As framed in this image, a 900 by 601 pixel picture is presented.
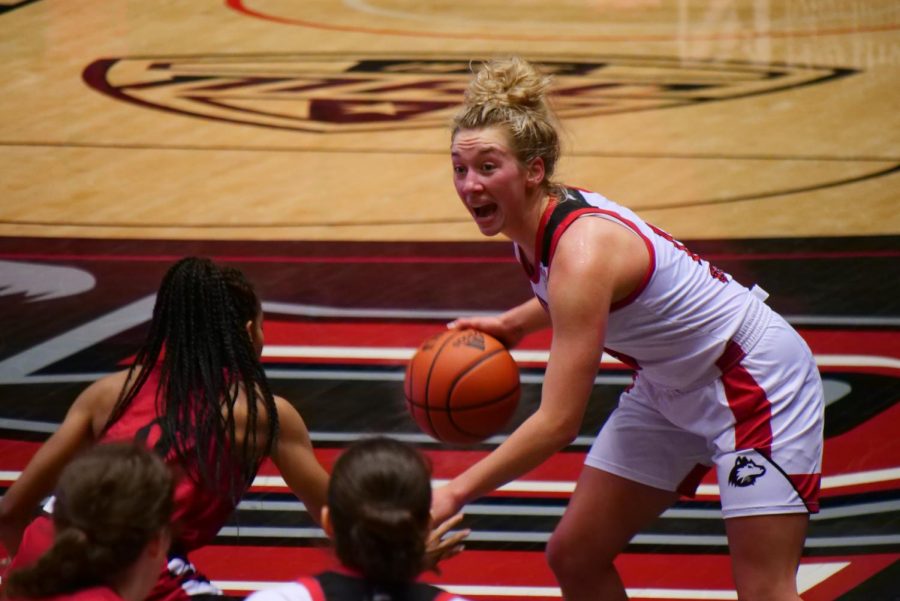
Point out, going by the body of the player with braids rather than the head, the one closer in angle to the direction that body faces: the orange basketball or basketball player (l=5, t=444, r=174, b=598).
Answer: the orange basketball

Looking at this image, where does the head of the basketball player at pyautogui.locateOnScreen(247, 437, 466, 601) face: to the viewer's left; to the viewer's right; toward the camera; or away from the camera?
away from the camera

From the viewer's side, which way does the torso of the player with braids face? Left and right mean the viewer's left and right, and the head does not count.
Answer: facing away from the viewer and to the right of the viewer

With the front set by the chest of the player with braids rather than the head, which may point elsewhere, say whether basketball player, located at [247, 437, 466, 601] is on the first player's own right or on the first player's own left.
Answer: on the first player's own right

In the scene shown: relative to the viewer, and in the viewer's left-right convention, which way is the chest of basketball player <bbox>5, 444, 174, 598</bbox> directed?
facing away from the viewer and to the right of the viewer

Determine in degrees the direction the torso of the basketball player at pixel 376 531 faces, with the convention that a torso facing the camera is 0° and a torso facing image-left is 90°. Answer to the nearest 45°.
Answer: approximately 180°
